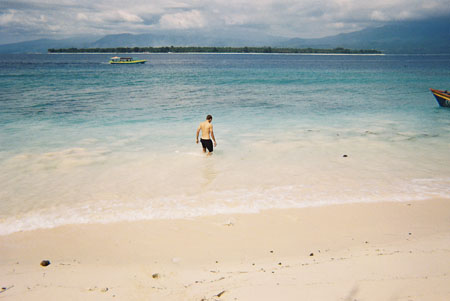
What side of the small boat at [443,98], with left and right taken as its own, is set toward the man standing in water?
left

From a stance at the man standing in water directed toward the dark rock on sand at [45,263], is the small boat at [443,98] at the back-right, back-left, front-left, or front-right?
back-left

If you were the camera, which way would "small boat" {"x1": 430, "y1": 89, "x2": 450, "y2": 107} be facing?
facing to the left of the viewer

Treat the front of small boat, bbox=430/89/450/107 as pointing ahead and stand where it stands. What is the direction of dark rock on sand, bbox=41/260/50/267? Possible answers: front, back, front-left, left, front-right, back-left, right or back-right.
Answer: left
